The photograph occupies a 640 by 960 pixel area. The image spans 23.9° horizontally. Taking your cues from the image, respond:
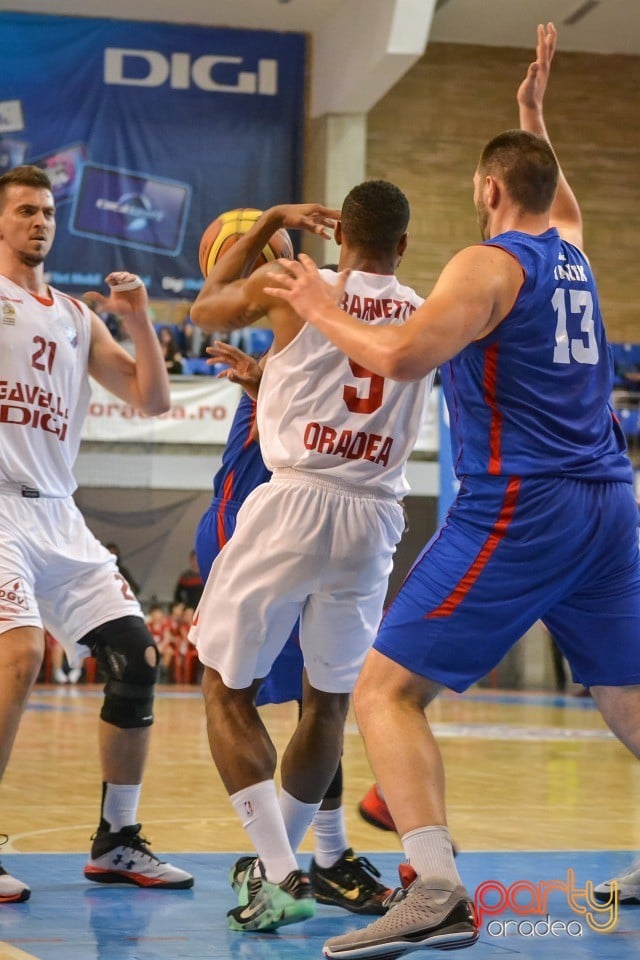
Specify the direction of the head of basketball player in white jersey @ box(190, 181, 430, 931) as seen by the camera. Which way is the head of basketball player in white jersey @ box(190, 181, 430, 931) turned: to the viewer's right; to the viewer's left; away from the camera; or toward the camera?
away from the camera

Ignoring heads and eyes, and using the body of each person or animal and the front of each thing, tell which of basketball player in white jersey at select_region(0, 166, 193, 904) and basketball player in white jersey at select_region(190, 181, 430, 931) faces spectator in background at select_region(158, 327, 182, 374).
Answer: basketball player in white jersey at select_region(190, 181, 430, 931)

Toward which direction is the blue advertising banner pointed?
toward the camera

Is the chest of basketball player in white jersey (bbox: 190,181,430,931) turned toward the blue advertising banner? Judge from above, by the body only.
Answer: yes

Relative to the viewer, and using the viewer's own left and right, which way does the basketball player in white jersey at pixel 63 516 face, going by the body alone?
facing the viewer and to the right of the viewer

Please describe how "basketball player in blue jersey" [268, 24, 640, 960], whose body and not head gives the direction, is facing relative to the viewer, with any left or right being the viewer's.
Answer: facing away from the viewer and to the left of the viewer

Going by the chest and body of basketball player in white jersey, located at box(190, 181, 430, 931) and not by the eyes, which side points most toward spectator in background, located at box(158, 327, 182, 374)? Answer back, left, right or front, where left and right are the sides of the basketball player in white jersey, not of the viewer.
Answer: front

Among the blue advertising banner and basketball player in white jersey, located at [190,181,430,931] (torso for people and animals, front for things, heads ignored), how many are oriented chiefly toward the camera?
1

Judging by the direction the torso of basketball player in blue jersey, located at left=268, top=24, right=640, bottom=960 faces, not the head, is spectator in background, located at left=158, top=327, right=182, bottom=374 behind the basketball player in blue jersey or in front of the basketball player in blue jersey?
in front

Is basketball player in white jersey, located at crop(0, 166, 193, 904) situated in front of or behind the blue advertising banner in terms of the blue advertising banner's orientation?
in front

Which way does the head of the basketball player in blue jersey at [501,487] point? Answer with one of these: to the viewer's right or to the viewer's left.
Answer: to the viewer's left

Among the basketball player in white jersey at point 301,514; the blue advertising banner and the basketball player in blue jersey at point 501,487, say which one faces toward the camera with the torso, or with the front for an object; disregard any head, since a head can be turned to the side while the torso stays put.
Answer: the blue advertising banner

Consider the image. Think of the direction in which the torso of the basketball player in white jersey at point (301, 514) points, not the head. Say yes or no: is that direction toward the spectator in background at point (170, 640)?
yes

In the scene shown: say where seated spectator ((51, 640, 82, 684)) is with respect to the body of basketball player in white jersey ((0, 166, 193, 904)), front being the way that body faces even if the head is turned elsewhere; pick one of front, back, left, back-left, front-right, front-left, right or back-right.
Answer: back-left

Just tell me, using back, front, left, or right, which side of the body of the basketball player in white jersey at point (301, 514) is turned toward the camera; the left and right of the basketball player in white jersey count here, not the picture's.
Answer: back

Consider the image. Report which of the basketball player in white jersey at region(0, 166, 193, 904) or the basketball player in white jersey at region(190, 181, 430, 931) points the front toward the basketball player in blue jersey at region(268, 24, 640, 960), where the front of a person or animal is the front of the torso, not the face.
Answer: the basketball player in white jersey at region(0, 166, 193, 904)
